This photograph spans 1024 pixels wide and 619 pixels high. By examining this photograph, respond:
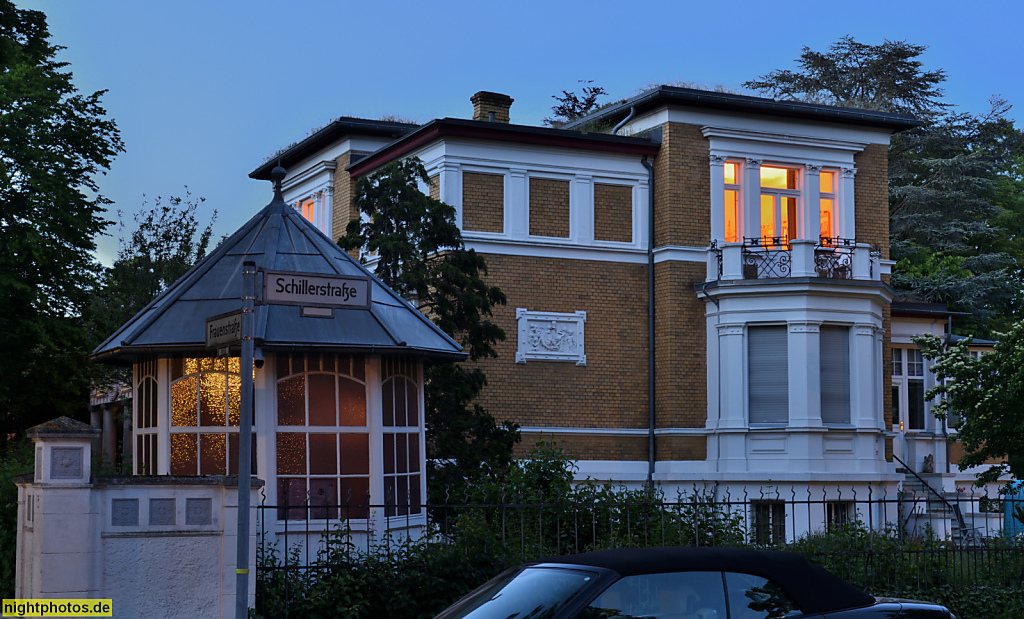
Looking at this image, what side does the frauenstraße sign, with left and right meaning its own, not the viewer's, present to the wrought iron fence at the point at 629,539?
back

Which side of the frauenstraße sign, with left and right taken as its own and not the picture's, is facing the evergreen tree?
back

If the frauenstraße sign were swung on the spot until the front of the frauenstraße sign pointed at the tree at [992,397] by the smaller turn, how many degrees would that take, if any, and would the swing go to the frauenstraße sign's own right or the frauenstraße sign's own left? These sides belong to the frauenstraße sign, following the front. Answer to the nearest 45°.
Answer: approximately 180°

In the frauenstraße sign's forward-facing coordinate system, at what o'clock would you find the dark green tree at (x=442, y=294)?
The dark green tree is roughly at 5 o'clock from the frauenstraße sign.

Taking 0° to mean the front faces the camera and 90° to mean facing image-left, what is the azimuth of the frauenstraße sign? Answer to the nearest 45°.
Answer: approximately 45°

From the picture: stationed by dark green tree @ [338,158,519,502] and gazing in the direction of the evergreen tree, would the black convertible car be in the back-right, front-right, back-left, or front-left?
back-right
